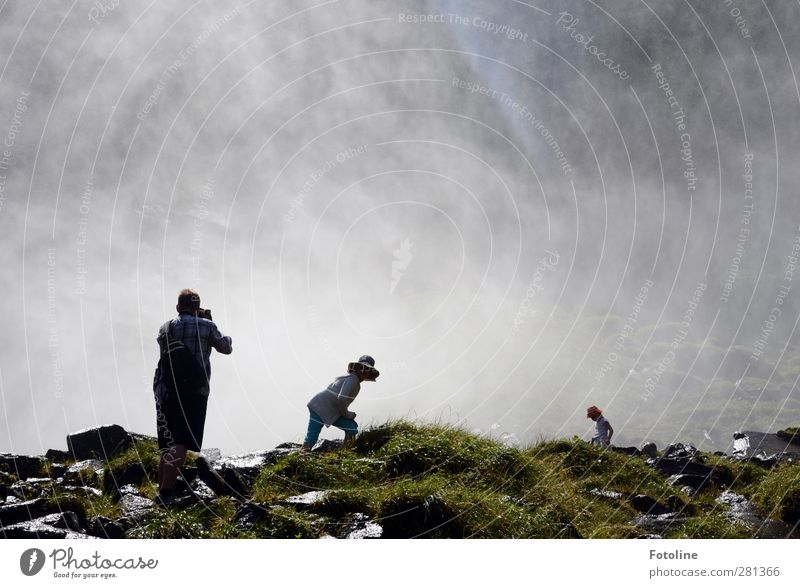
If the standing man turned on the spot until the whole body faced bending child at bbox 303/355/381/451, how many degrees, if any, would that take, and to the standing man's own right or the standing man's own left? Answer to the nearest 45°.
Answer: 0° — they already face them

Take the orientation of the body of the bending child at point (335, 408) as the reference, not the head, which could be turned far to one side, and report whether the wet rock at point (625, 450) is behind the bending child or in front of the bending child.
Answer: in front

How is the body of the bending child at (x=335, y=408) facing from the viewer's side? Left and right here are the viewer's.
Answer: facing to the right of the viewer

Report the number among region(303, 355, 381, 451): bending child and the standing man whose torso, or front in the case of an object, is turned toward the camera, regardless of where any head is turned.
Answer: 0

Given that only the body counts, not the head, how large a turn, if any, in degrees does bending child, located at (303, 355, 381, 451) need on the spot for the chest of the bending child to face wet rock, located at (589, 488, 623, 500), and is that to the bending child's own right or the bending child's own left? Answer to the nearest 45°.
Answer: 0° — they already face it

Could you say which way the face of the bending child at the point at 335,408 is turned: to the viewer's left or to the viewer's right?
to the viewer's right

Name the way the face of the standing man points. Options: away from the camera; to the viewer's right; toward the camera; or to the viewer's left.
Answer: away from the camera

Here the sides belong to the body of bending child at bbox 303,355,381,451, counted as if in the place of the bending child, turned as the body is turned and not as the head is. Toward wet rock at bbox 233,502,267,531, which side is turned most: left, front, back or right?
right

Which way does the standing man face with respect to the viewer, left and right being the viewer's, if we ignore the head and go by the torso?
facing away from the viewer and to the right of the viewer
